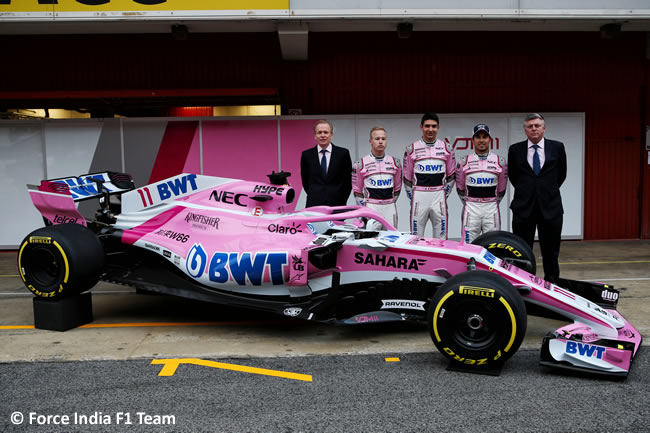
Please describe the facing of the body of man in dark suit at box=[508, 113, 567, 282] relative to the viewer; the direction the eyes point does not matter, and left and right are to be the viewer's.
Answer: facing the viewer

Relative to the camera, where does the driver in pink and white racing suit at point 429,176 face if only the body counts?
toward the camera

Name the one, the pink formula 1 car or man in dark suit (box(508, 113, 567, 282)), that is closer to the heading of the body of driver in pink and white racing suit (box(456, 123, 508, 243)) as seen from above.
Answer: the pink formula 1 car

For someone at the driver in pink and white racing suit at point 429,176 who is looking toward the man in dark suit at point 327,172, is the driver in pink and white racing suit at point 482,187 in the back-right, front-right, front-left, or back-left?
back-left

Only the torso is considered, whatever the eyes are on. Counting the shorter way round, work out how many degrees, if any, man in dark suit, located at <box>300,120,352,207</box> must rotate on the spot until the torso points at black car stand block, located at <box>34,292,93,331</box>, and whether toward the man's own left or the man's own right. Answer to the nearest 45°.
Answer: approximately 45° to the man's own right

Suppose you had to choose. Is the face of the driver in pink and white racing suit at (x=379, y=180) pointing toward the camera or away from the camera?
toward the camera

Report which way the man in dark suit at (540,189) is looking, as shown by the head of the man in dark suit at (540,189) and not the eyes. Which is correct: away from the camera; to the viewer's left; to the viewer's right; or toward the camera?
toward the camera

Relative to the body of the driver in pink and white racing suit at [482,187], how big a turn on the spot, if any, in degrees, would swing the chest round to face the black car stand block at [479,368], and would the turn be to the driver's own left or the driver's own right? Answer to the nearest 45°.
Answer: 0° — they already face it

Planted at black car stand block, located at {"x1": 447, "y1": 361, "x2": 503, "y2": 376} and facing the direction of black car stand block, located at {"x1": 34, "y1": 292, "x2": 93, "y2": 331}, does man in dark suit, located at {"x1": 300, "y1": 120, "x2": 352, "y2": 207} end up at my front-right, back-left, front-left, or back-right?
front-right

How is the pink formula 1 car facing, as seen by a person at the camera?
facing the viewer and to the right of the viewer

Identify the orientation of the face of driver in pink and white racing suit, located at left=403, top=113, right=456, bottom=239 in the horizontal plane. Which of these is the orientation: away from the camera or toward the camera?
toward the camera

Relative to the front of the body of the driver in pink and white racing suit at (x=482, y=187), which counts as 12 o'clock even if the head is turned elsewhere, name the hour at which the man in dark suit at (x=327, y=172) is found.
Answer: The man in dark suit is roughly at 3 o'clock from the driver in pink and white racing suit.

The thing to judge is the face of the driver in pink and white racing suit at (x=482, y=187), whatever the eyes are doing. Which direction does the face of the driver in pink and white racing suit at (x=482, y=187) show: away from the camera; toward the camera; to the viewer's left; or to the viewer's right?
toward the camera

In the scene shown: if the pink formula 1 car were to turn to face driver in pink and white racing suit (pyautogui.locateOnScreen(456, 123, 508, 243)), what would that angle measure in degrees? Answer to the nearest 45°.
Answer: approximately 90° to its left
